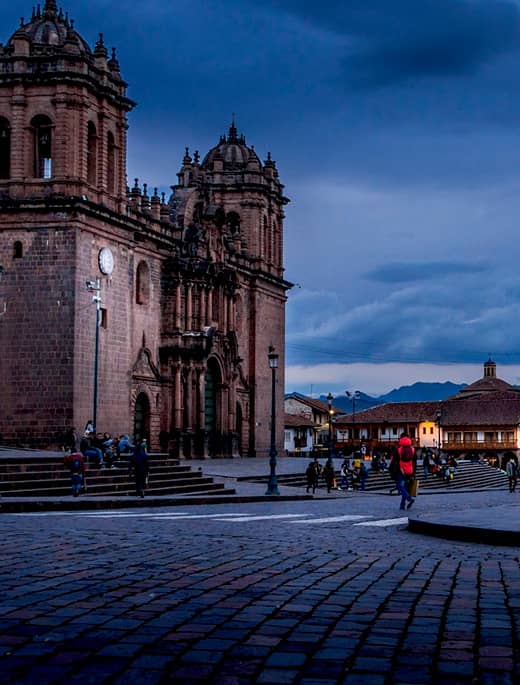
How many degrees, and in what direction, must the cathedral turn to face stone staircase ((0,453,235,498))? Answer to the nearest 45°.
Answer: approximately 45° to its right

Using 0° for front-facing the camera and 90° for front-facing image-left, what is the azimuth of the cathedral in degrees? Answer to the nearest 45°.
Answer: approximately 315°

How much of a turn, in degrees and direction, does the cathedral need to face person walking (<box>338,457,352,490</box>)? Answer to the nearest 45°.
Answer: approximately 45° to its left

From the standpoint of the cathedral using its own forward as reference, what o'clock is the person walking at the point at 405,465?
The person walking is roughly at 1 o'clock from the cathedral.

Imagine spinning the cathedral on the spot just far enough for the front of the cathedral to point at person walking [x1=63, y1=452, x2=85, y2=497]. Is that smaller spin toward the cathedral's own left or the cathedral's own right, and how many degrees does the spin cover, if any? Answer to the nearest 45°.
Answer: approximately 45° to the cathedral's own right

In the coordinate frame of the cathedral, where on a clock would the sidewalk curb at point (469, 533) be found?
The sidewalk curb is roughly at 1 o'clock from the cathedral.
